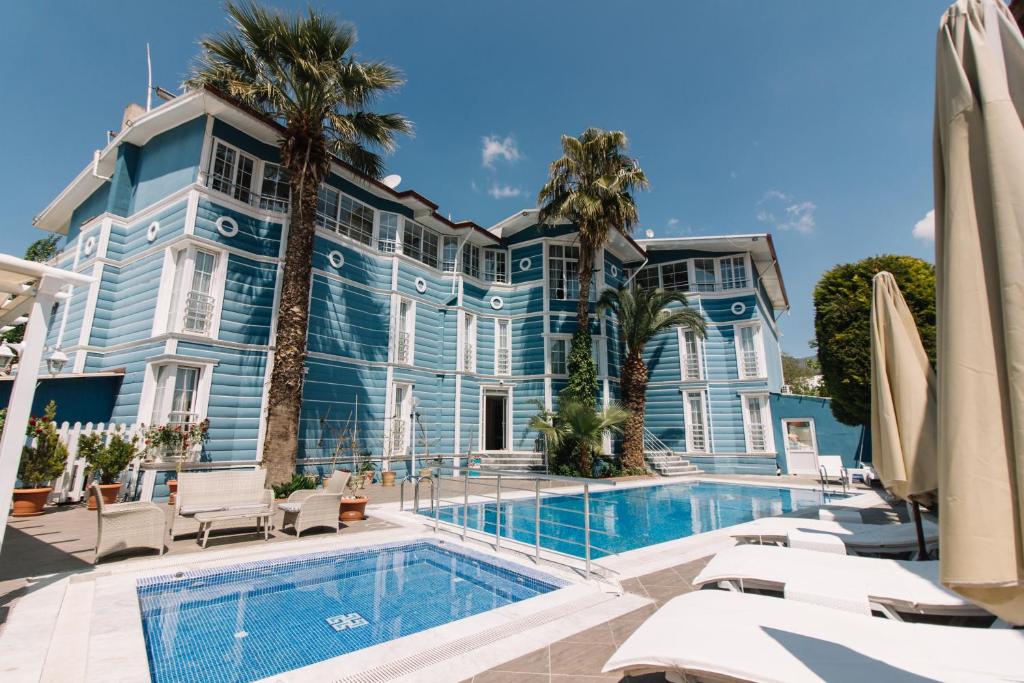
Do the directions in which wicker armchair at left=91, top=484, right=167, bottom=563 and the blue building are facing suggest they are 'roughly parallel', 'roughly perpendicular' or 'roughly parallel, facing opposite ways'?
roughly perpendicular

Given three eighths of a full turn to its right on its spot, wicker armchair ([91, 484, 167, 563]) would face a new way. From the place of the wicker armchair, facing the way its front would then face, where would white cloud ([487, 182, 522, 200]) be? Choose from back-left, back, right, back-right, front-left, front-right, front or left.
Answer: back

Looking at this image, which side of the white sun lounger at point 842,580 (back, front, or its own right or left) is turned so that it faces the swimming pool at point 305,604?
front

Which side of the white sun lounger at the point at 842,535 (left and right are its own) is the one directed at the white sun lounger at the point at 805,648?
left

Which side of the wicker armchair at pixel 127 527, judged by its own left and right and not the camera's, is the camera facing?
right

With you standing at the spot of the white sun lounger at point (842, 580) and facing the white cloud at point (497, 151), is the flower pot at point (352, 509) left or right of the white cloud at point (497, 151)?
left

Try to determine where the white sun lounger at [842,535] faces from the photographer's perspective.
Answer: facing to the left of the viewer

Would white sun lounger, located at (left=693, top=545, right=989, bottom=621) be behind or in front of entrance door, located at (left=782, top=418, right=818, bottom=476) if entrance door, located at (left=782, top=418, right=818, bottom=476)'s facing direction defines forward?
in front

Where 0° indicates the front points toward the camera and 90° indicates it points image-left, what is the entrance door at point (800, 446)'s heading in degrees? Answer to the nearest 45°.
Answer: approximately 0°

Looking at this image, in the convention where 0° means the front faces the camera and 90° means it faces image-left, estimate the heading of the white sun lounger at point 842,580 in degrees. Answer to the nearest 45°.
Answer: approximately 90°

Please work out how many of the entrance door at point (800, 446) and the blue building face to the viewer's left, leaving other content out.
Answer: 0

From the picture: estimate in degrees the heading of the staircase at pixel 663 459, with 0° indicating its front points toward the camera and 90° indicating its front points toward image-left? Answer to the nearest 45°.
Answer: approximately 315°

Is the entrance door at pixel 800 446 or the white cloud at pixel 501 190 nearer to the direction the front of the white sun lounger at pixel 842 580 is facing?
the white cloud
